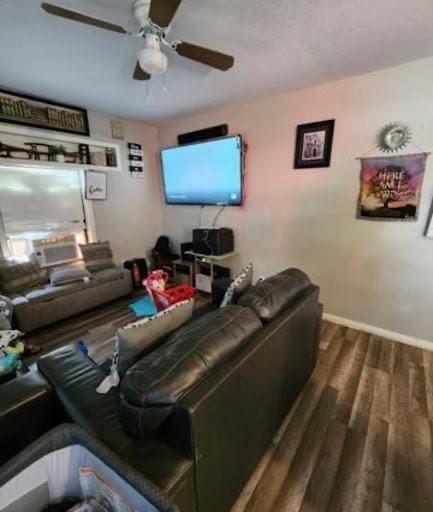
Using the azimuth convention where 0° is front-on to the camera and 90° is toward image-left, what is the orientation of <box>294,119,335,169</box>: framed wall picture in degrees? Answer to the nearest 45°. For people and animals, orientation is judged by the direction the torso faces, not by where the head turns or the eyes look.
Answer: approximately 45°

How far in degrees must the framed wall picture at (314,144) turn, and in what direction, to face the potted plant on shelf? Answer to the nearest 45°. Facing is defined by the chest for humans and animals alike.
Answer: approximately 45° to its right

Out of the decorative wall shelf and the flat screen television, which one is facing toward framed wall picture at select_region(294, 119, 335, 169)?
the decorative wall shelf

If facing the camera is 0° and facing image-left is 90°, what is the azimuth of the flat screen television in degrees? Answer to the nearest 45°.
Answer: approximately 45°

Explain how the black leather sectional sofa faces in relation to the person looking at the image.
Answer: facing away from the viewer and to the left of the viewer

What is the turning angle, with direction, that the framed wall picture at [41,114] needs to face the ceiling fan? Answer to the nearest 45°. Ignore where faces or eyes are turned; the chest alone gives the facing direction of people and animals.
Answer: approximately 45° to its right

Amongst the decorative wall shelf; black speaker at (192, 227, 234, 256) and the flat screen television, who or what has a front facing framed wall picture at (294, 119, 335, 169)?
the decorative wall shelf

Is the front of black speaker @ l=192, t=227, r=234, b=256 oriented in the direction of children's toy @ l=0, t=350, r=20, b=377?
yes
